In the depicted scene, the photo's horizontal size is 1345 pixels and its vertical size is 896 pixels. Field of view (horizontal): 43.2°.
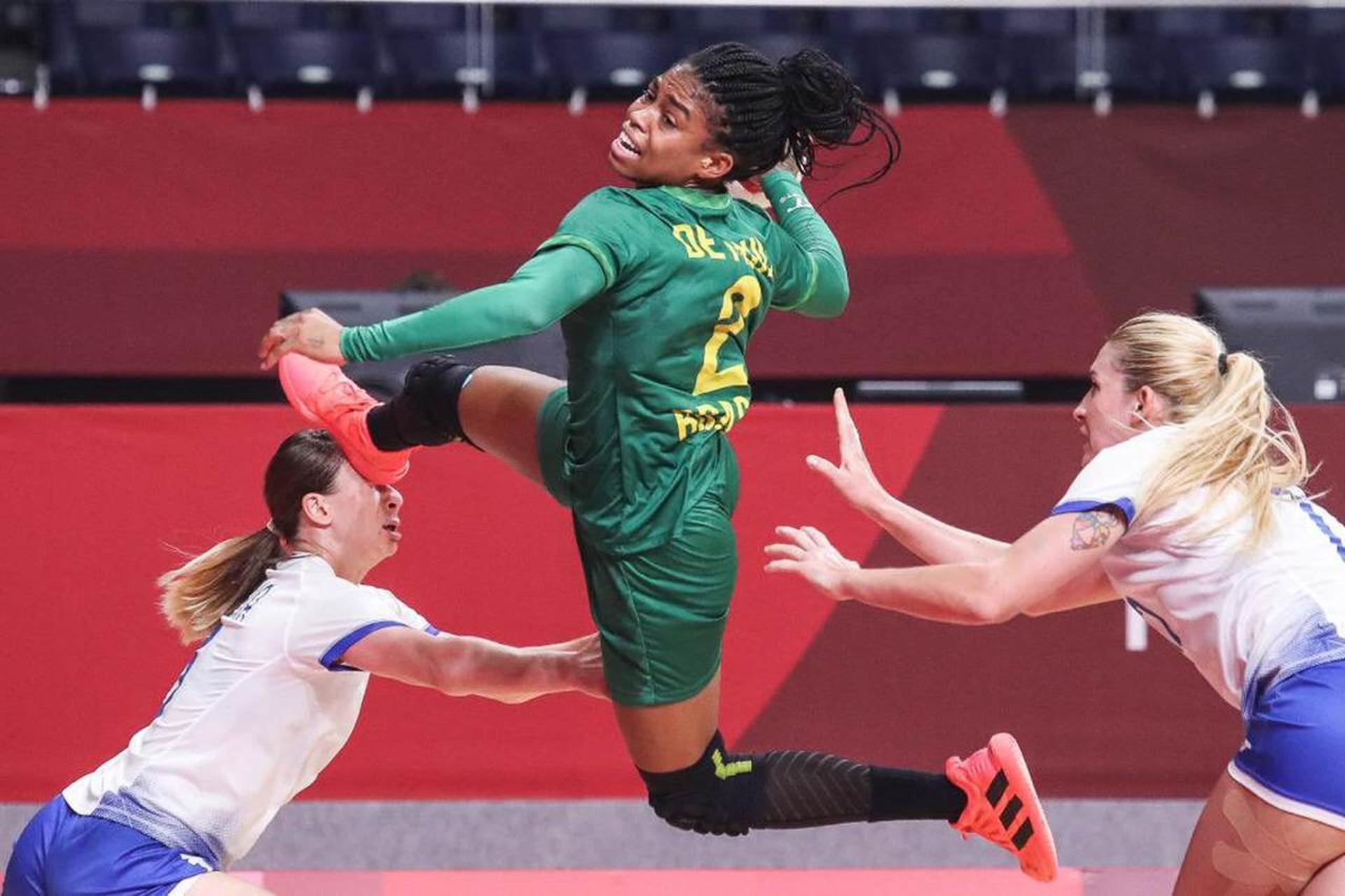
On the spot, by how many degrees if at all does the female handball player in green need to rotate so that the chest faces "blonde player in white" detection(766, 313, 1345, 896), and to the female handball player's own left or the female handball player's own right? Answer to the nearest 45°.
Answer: approximately 135° to the female handball player's own right

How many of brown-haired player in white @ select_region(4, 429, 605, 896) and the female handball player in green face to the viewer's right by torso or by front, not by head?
1

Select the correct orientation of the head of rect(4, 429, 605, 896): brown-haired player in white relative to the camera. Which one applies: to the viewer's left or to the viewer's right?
to the viewer's right

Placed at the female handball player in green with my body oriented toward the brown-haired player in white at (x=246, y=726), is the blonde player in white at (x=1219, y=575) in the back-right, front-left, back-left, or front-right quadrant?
back-left

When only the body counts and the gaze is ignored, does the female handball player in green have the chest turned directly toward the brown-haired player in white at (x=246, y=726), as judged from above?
no

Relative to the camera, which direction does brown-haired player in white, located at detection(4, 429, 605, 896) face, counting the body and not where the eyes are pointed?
to the viewer's right

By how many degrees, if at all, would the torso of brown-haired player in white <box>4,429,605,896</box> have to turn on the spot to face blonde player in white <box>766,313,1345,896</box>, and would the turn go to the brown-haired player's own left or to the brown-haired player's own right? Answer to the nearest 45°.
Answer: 0° — they already face them

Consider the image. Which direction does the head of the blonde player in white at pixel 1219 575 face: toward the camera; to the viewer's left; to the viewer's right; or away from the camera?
to the viewer's left

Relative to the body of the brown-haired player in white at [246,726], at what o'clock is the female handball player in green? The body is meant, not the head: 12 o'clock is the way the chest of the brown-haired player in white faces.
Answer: The female handball player in green is roughly at 12 o'clock from the brown-haired player in white.
